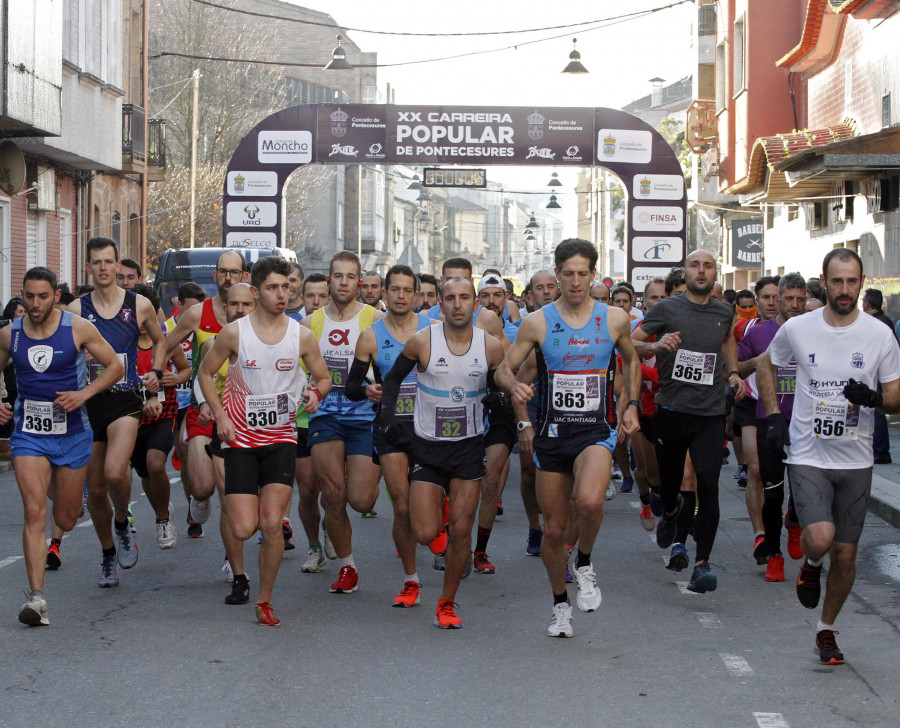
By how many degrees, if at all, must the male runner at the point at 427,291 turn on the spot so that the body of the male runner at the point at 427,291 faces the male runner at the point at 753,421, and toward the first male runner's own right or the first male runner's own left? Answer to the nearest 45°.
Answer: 0° — they already face them

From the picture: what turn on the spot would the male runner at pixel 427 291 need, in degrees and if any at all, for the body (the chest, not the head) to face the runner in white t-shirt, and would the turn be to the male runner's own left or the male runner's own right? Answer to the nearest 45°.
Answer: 0° — they already face them

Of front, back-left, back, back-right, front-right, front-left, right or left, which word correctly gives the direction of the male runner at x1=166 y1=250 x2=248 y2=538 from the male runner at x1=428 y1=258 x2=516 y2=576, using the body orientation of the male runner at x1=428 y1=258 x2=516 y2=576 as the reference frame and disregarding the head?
right

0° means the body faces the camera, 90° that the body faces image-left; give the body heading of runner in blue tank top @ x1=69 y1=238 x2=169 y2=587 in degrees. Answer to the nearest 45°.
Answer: approximately 0°

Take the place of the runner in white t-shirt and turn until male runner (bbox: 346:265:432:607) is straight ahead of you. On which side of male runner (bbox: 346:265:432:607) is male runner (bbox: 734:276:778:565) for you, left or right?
right
